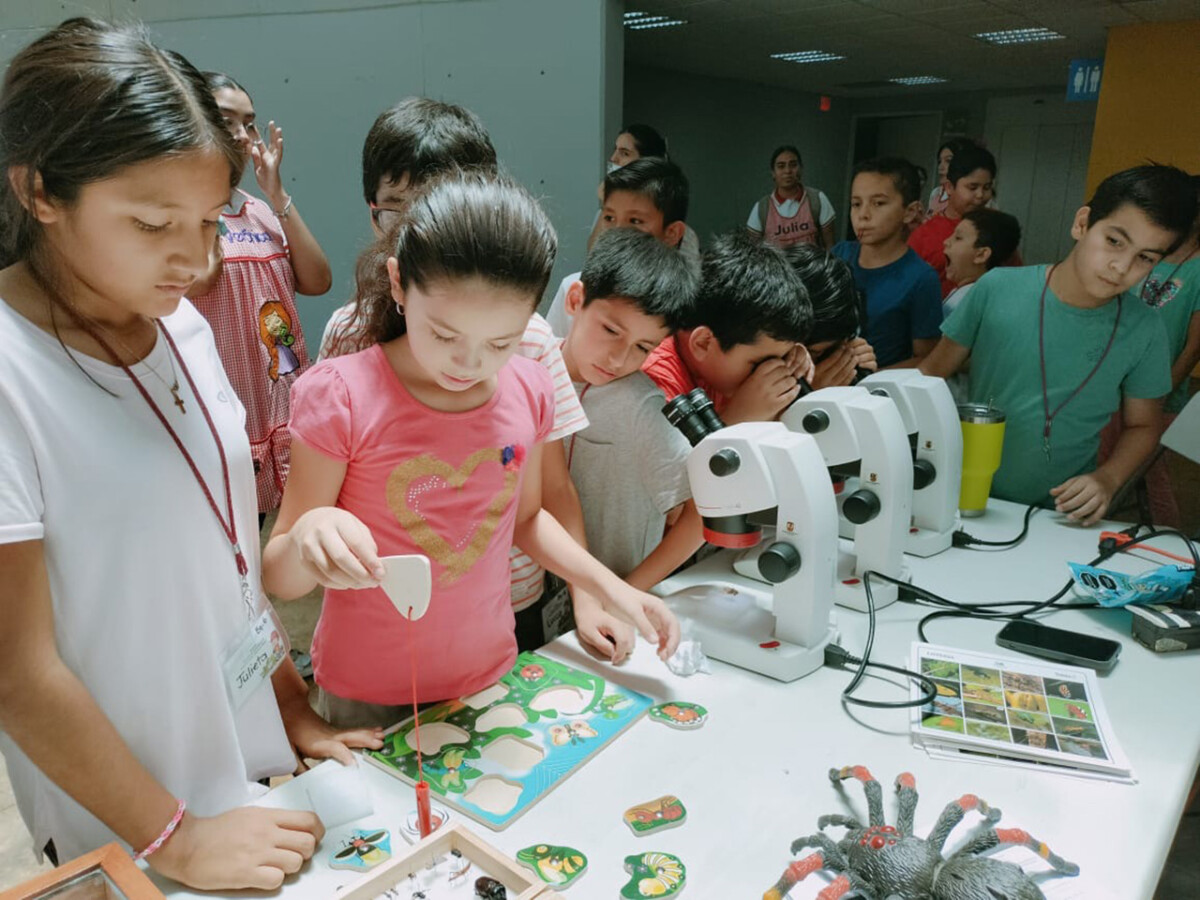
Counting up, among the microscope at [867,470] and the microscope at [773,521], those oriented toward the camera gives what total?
0

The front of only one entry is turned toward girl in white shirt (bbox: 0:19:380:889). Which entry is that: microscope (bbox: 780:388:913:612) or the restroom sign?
the restroom sign

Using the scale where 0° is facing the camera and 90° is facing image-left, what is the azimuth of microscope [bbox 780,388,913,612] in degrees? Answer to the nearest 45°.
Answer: approximately 135°

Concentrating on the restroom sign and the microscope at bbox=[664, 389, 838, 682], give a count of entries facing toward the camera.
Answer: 1

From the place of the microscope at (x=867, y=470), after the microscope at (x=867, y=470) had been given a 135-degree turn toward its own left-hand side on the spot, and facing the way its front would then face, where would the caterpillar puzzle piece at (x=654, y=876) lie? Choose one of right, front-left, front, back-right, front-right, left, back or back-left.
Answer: front

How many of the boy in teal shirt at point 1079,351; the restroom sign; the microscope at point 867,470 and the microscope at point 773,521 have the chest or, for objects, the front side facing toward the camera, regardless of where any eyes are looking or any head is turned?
2

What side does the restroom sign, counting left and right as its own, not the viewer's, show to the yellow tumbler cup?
front

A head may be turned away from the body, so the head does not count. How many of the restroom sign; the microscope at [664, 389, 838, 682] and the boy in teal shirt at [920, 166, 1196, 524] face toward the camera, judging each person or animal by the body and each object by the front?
2

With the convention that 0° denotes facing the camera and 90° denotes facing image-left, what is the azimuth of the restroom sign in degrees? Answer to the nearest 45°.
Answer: approximately 0°

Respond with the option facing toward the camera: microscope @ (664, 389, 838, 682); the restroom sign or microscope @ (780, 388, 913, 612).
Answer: the restroom sign

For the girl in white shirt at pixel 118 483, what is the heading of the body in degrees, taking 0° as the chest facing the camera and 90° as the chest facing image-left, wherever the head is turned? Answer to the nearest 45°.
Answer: approximately 315°
